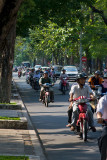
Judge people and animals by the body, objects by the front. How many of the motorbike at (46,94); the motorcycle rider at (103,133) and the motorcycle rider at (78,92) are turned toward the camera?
3

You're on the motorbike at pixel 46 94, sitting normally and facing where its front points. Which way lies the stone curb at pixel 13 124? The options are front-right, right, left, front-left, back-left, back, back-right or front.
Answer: front

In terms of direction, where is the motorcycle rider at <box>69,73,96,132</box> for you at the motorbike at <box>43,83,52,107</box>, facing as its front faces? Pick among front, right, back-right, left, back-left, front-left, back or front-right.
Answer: front

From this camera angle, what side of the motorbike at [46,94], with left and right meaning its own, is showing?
front

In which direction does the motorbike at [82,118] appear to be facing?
toward the camera

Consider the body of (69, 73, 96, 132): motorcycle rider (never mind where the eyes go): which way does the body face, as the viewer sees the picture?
toward the camera
